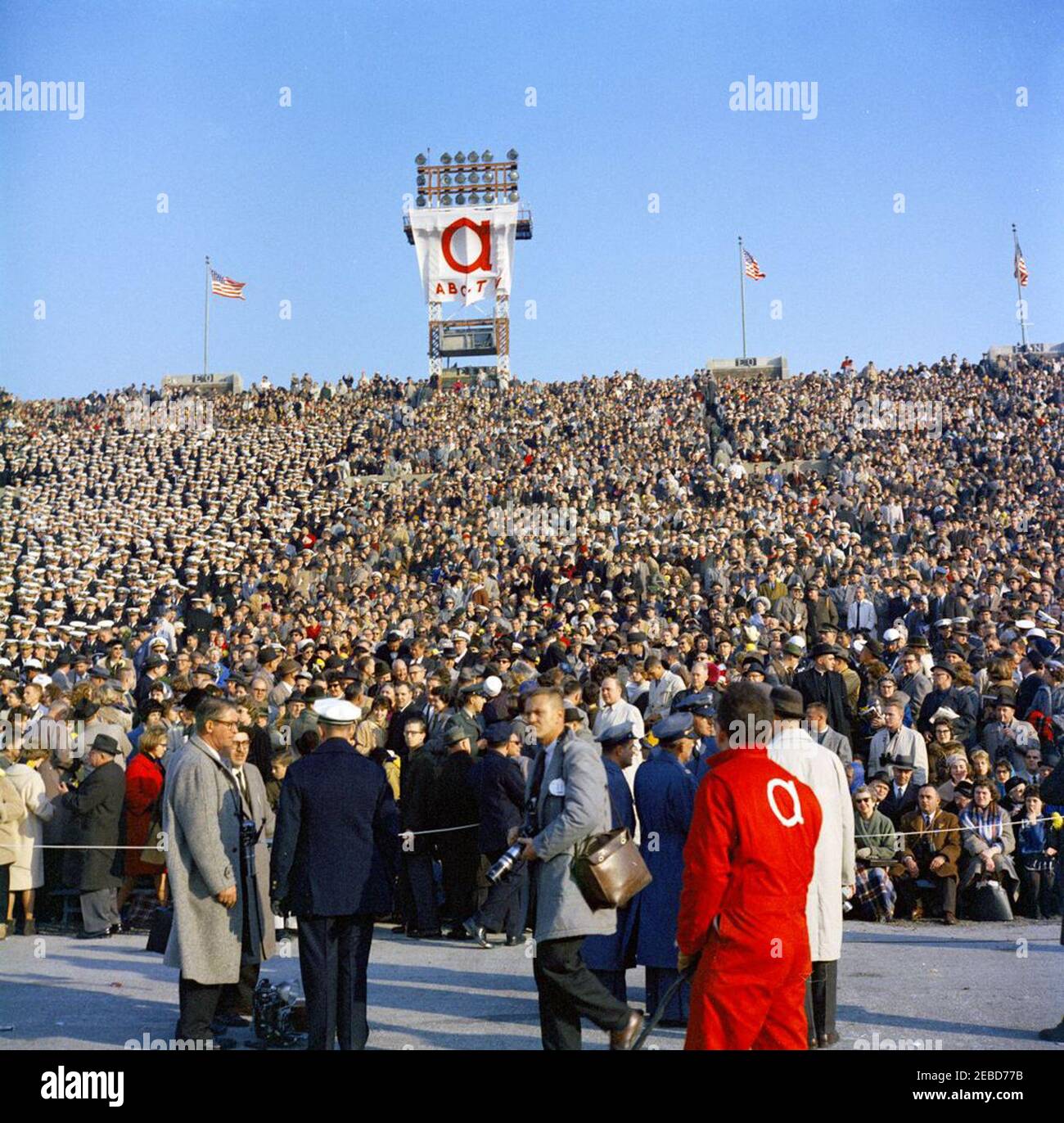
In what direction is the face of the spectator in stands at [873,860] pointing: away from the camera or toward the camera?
toward the camera

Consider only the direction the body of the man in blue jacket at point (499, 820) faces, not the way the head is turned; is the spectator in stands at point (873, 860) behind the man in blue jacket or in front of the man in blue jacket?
in front

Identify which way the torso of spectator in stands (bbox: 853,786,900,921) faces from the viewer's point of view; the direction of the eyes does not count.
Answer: toward the camera

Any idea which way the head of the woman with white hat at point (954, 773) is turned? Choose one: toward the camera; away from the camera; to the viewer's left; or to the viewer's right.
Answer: toward the camera

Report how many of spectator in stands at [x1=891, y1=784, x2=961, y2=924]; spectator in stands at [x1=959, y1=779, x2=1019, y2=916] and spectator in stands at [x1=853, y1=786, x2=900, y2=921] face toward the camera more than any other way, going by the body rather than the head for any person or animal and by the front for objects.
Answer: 3

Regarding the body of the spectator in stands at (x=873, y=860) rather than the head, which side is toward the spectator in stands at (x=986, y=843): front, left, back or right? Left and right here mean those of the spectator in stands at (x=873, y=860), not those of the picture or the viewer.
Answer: left

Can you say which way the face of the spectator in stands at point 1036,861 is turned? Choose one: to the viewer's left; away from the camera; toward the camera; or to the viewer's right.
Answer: toward the camera

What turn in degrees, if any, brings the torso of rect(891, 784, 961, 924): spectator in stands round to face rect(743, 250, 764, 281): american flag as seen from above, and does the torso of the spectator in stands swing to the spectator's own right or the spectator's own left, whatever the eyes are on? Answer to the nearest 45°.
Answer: approximately 180°

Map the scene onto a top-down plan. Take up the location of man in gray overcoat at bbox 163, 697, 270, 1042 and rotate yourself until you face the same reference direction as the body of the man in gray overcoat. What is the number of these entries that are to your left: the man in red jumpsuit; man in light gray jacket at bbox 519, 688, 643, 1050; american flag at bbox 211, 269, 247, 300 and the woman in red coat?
2

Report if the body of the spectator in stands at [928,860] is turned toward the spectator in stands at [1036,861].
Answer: no

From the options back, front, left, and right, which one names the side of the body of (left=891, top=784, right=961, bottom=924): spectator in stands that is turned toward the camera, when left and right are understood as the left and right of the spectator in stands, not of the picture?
front

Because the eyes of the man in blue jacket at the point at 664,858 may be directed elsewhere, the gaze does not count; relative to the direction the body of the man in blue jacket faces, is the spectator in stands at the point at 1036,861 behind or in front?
in front

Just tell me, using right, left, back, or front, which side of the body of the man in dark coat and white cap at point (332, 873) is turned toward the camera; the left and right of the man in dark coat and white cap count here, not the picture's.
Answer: back

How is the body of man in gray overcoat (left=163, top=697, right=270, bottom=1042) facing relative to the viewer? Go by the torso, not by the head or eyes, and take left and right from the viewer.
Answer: facing to the right of the viewer

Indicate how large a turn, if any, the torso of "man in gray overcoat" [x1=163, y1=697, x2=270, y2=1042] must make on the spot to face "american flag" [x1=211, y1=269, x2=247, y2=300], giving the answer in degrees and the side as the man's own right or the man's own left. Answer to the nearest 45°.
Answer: approximately 90° to the man's own left

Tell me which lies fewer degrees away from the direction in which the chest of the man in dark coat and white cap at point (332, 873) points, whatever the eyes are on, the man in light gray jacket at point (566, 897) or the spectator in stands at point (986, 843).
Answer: the spectator in stands

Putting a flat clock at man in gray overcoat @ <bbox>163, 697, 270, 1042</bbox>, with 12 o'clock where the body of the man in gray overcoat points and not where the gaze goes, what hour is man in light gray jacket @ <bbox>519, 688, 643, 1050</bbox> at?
The man in light gray jacket is roughly at 1 o'clock from the man in gray overcoat.
